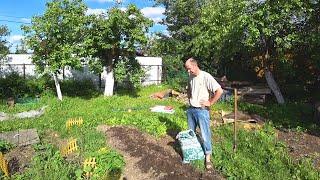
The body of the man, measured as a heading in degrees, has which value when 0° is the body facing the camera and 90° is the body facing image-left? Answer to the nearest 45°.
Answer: approximately 45°

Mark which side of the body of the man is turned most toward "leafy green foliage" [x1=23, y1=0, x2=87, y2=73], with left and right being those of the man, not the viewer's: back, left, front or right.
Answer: right

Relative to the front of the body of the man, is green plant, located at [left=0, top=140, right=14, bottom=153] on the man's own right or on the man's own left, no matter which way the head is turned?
on the man's own right

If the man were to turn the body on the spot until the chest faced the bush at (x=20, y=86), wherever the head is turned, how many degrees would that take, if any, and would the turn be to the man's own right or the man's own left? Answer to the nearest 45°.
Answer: approximately 90° to the man's own right

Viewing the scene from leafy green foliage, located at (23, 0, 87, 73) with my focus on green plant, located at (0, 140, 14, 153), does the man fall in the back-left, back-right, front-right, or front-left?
front-left

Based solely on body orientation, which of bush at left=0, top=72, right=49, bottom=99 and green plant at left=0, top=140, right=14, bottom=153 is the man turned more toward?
the green plant

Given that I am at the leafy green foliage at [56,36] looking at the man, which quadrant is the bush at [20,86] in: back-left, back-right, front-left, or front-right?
back-right

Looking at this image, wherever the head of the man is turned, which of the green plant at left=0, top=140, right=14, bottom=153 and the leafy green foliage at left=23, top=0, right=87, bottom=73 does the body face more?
the green plant
